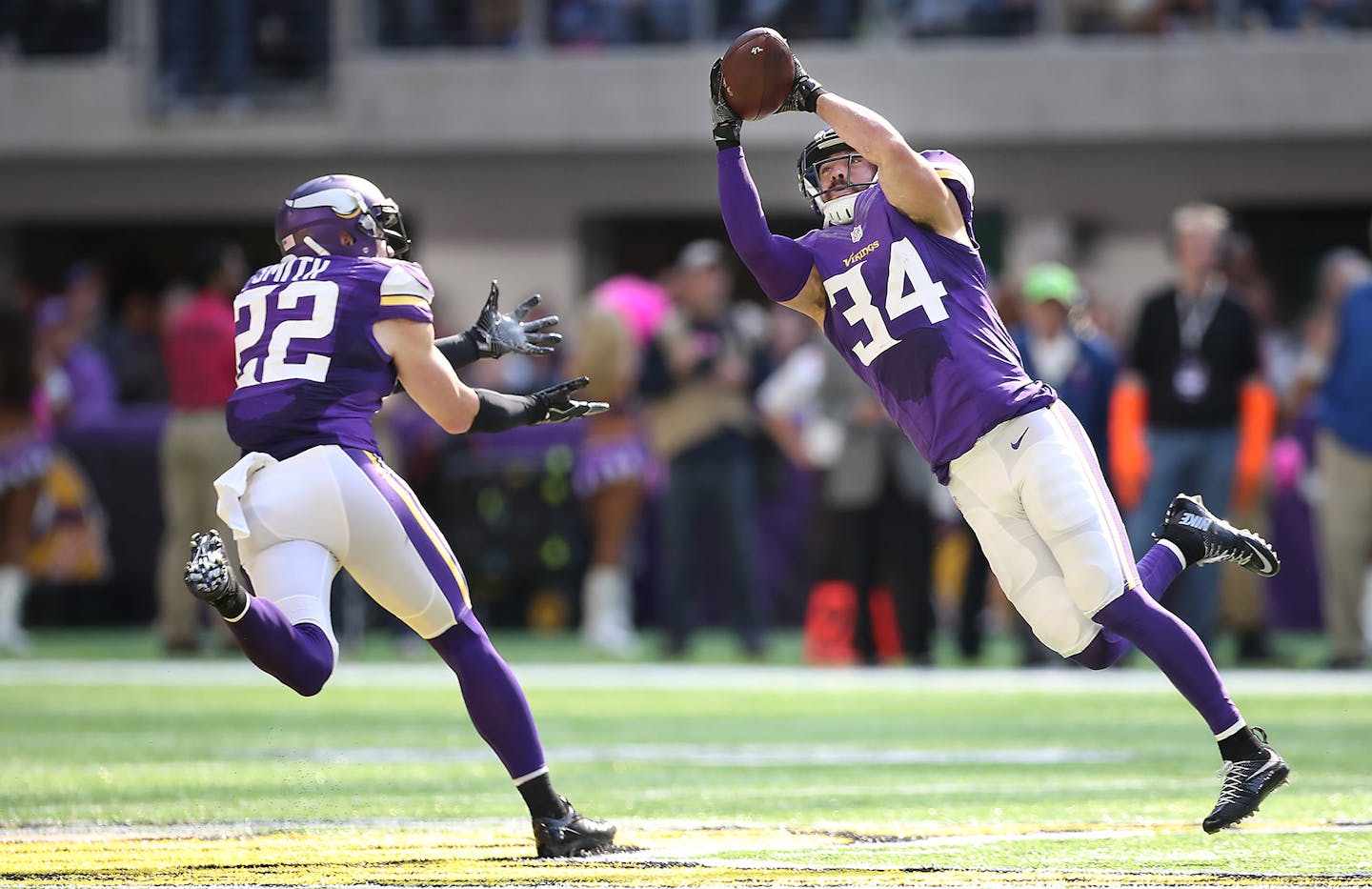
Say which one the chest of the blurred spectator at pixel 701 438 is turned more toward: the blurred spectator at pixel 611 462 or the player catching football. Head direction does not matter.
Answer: the player catching football

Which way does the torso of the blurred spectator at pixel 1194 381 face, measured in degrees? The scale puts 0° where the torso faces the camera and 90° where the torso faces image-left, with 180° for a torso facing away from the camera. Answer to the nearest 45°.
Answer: approximately 0°

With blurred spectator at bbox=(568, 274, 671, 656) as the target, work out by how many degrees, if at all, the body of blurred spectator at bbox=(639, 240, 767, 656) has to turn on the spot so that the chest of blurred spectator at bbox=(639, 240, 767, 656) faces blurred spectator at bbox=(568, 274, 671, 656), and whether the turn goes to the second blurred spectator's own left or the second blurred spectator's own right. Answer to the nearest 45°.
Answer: approximately 135° to the second blurred spectator's own right

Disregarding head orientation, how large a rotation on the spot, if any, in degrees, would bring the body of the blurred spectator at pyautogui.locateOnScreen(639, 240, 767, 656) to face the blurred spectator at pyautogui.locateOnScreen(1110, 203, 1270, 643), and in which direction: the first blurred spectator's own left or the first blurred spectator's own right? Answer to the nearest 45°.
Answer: approximately 45° to the first blurred spectator's own left

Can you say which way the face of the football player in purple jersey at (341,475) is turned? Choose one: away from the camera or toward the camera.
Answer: away from the camera
